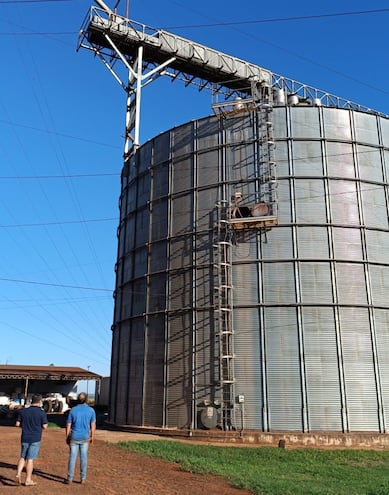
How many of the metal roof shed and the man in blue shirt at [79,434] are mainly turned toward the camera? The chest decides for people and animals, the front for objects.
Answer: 1

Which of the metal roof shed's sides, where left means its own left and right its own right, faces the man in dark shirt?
front

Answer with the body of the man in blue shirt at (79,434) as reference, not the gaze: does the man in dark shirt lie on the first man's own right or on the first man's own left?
on the first man's own left

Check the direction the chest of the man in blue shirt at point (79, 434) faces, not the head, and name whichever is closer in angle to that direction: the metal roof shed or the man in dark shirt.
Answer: the metal roof shed

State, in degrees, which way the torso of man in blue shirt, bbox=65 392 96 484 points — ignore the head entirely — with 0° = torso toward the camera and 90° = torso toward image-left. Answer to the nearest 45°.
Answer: approximately 180°

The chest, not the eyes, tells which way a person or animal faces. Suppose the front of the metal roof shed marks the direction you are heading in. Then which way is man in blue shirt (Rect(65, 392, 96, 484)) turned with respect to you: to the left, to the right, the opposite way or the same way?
the opposite way

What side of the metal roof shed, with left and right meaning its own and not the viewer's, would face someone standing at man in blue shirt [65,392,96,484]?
front

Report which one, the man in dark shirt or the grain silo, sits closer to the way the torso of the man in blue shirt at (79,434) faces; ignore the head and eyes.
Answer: the grain silo

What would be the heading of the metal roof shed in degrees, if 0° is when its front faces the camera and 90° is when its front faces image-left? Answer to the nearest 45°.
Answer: approximately 0°
